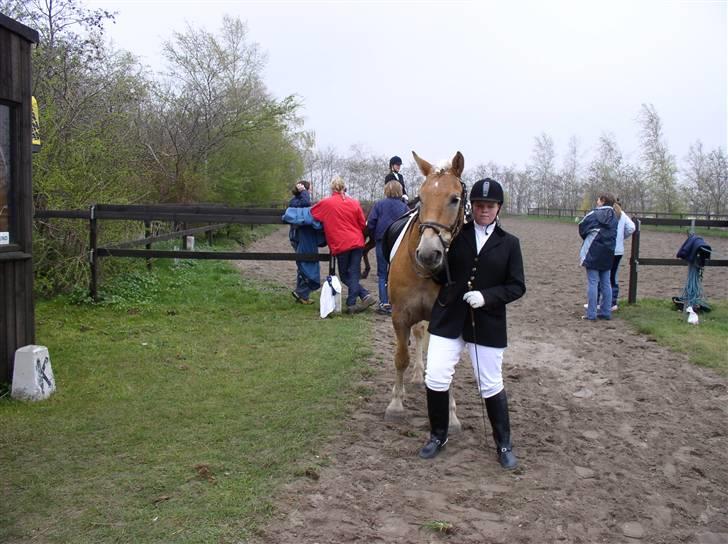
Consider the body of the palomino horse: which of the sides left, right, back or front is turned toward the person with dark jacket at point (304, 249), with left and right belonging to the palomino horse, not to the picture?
back

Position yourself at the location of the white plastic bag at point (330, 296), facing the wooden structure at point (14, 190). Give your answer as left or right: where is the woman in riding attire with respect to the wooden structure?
left

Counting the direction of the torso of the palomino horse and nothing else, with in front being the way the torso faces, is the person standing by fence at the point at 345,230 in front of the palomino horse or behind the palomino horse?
behind

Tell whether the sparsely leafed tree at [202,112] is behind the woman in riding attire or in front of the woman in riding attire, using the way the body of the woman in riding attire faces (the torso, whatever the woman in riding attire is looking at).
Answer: behind

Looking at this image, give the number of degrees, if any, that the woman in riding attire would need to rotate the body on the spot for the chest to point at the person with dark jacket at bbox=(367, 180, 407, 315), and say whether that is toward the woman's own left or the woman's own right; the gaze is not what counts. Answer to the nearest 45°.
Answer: approximately 180°

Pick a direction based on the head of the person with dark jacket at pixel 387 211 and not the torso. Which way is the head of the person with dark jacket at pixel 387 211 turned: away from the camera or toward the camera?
away from the camera

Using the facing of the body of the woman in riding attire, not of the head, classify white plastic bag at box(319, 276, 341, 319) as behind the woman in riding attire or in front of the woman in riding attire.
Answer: behind

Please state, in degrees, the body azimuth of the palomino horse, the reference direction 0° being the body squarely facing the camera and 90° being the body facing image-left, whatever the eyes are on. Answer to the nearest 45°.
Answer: approximately 0°
